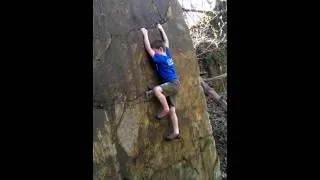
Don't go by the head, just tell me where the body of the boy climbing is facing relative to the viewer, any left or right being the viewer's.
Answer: facing away from the viewer and to the left of the viewer

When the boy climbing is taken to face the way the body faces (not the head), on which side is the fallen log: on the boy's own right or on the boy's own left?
on the boy's own right
